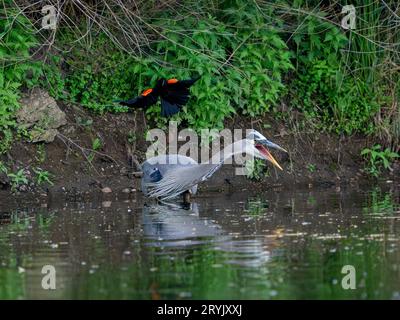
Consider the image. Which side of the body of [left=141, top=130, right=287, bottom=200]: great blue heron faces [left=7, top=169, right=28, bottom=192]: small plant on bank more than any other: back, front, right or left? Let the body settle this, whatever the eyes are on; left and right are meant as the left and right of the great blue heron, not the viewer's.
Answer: back

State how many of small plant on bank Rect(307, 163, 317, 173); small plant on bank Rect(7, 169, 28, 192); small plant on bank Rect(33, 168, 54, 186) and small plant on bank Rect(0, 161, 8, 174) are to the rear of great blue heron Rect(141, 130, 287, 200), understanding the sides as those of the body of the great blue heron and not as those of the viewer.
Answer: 3

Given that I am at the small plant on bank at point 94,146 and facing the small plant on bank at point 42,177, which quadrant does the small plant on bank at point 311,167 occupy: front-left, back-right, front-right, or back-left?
back-left

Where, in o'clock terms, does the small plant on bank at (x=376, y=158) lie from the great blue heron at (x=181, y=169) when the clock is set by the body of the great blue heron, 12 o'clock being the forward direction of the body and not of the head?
The small plant on bank is roughly at 11 o'clock from the great blue heron.

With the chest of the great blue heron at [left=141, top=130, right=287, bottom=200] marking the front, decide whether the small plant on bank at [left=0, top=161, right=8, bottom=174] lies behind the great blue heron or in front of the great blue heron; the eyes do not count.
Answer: behind

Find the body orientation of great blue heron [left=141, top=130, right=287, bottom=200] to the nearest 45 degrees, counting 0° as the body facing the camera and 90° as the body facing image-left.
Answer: approximately 270°

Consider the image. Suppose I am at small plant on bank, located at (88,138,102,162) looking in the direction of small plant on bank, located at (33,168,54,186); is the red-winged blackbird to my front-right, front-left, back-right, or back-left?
back-left

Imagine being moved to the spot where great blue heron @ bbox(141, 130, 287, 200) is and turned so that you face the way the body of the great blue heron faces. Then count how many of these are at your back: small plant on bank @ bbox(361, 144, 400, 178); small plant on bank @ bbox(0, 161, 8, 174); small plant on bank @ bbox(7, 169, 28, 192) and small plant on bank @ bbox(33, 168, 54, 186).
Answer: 3

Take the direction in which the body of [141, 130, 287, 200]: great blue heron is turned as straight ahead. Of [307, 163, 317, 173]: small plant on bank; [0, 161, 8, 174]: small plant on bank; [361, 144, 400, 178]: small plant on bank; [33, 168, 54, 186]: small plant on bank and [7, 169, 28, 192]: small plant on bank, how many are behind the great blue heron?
3

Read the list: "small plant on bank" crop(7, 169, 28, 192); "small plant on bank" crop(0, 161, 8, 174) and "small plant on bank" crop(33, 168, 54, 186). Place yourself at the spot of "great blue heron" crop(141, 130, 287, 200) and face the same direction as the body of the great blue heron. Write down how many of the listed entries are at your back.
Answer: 3
